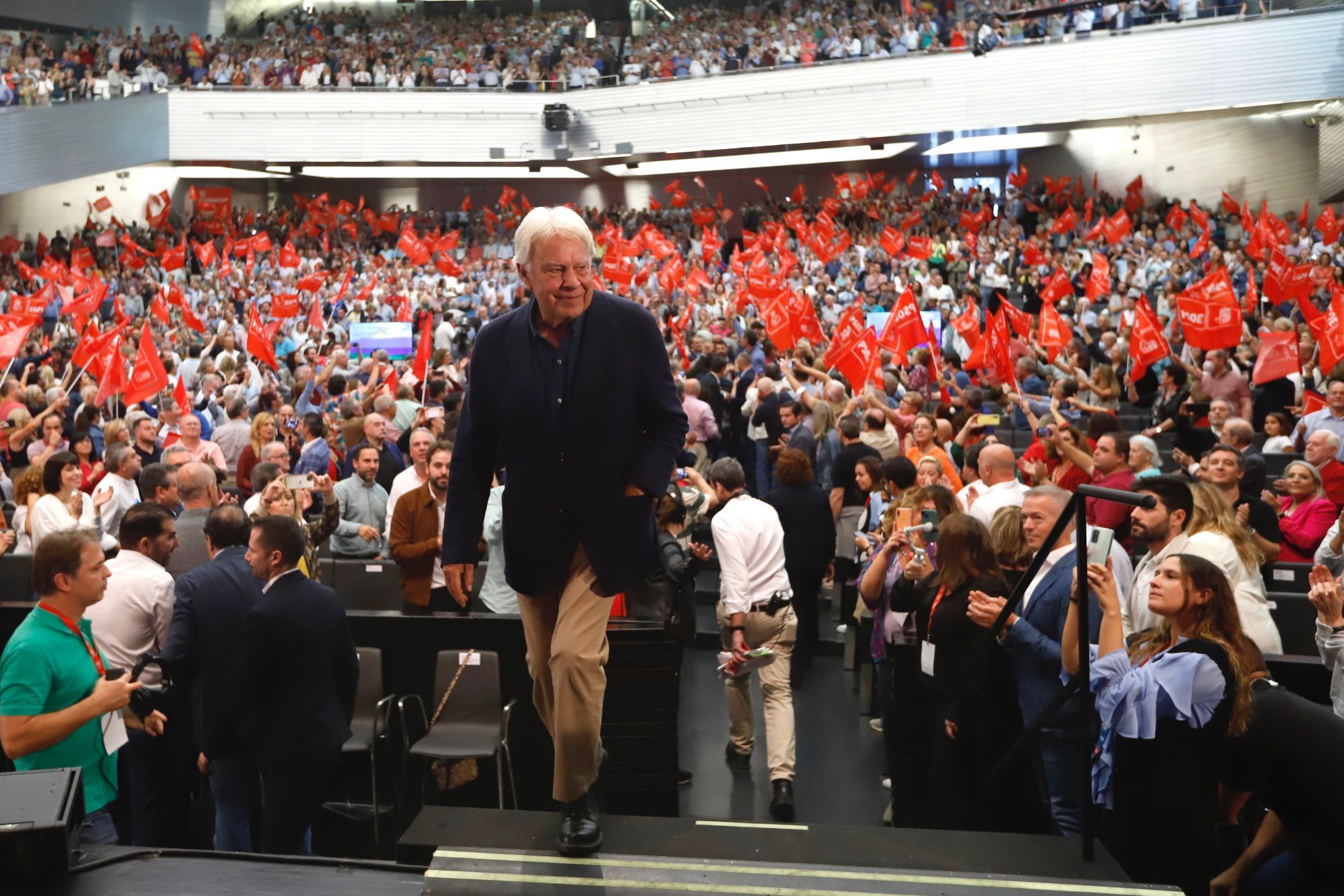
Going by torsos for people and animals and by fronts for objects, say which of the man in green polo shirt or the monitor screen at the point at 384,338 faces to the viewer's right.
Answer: the man in green polo shirt

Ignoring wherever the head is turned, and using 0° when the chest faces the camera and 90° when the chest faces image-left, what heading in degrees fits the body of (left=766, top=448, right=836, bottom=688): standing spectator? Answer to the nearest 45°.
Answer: approximately 180°

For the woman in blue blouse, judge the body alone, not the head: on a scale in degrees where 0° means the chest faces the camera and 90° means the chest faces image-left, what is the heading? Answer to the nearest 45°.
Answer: approximately 90°

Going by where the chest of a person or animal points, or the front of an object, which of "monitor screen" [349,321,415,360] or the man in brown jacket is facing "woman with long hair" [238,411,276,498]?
the monitor screen

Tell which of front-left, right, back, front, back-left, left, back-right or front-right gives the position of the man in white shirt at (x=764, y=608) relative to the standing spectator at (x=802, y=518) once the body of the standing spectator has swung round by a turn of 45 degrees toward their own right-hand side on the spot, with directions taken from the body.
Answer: back-right

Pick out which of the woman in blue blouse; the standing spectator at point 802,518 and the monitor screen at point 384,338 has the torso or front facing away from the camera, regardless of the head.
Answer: the standing spectator

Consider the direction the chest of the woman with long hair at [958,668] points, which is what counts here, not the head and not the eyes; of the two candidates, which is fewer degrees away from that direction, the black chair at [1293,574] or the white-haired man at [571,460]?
the white-haired man

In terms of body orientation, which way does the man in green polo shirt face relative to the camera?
to the viewer's right

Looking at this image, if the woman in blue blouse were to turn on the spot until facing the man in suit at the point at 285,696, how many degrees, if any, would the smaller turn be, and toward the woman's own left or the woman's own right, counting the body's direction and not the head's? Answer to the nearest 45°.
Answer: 0° — they already face them

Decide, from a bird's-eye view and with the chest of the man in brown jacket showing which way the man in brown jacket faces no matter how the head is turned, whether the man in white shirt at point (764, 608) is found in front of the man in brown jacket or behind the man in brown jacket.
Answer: in front

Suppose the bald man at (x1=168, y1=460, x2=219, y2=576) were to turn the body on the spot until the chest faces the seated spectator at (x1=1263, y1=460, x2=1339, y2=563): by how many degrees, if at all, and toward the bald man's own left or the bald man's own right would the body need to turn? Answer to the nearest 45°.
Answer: approximately 45° to the bald man's own right

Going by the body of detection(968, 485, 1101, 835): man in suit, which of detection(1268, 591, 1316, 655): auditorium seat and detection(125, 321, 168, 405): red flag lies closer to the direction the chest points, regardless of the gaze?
the red flag

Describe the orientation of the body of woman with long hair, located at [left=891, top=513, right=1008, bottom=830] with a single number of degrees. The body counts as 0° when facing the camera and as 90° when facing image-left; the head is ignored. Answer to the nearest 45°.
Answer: approximately 90°
